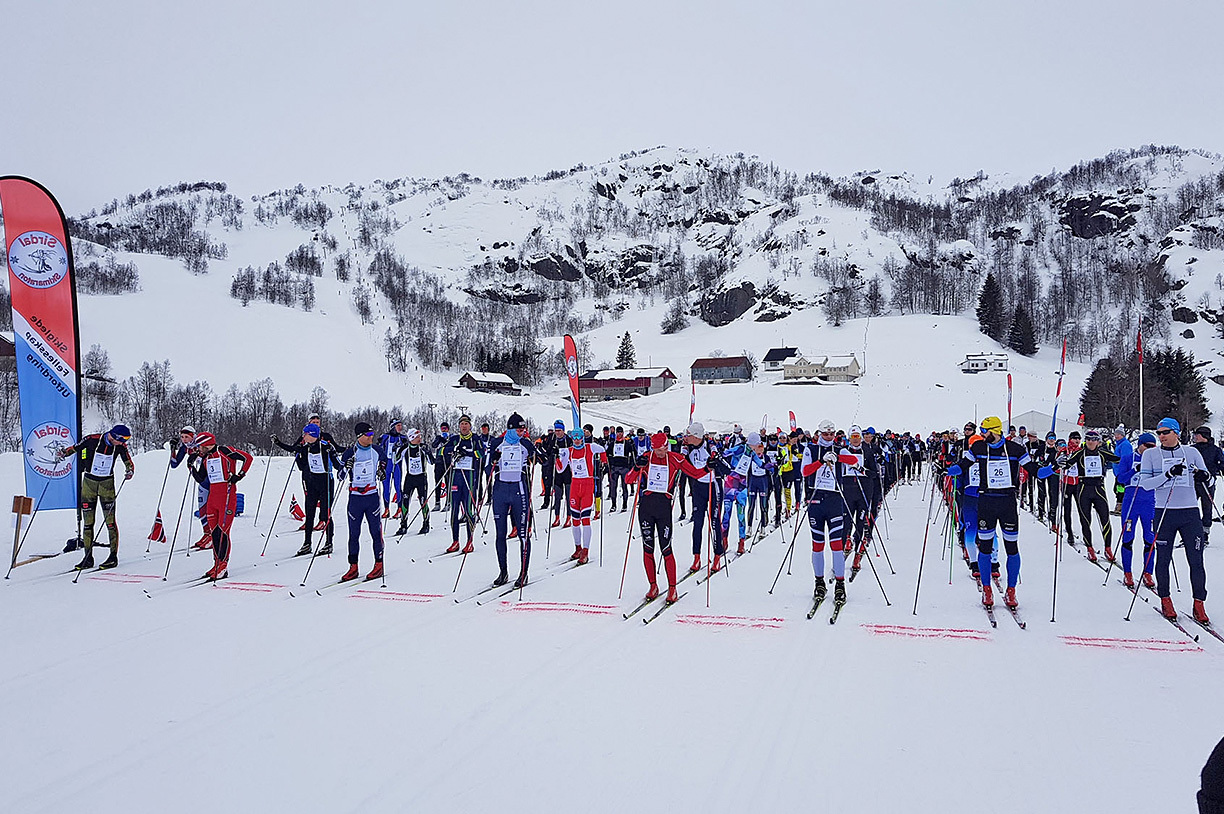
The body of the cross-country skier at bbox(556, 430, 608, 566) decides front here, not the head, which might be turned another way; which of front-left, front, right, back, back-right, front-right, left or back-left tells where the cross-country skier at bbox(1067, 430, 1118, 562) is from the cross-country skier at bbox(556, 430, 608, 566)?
left

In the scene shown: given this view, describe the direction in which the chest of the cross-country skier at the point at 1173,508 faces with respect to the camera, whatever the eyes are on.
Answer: toward the camera

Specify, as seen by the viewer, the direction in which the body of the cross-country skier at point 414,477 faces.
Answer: toward the camera

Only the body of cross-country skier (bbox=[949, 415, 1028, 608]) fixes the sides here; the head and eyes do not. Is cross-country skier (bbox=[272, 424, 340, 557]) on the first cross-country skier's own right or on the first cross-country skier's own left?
on the first cross-country skier's own right

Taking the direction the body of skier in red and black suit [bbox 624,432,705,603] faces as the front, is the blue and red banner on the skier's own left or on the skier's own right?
on the skier's own right

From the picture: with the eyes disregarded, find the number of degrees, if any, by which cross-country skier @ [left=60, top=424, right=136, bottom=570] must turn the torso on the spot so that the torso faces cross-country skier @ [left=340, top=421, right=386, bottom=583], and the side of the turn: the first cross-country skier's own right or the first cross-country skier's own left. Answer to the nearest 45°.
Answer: approximately 45° to the first cross-country skier's own left

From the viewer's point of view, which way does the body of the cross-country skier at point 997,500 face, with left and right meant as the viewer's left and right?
facing the viewer

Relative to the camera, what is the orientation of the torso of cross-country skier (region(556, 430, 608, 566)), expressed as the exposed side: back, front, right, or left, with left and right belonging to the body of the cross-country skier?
front

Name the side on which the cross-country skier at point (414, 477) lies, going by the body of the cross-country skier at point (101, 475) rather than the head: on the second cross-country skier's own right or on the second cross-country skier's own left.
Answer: on the second cross-country skier's own left

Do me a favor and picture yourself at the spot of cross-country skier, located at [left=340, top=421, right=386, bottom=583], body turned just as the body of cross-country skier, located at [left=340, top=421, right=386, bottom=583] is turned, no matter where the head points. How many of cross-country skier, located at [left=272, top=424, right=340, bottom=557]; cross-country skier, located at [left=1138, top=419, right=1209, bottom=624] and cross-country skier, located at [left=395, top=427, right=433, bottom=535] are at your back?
2

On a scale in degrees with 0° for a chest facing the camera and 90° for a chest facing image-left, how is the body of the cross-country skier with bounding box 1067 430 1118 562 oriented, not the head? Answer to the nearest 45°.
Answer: approximately 0°

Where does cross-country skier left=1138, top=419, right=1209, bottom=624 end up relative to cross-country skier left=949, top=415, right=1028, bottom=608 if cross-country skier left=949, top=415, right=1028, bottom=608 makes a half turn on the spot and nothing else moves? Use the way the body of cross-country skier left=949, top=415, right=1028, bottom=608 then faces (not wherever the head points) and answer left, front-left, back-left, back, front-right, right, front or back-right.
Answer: right
